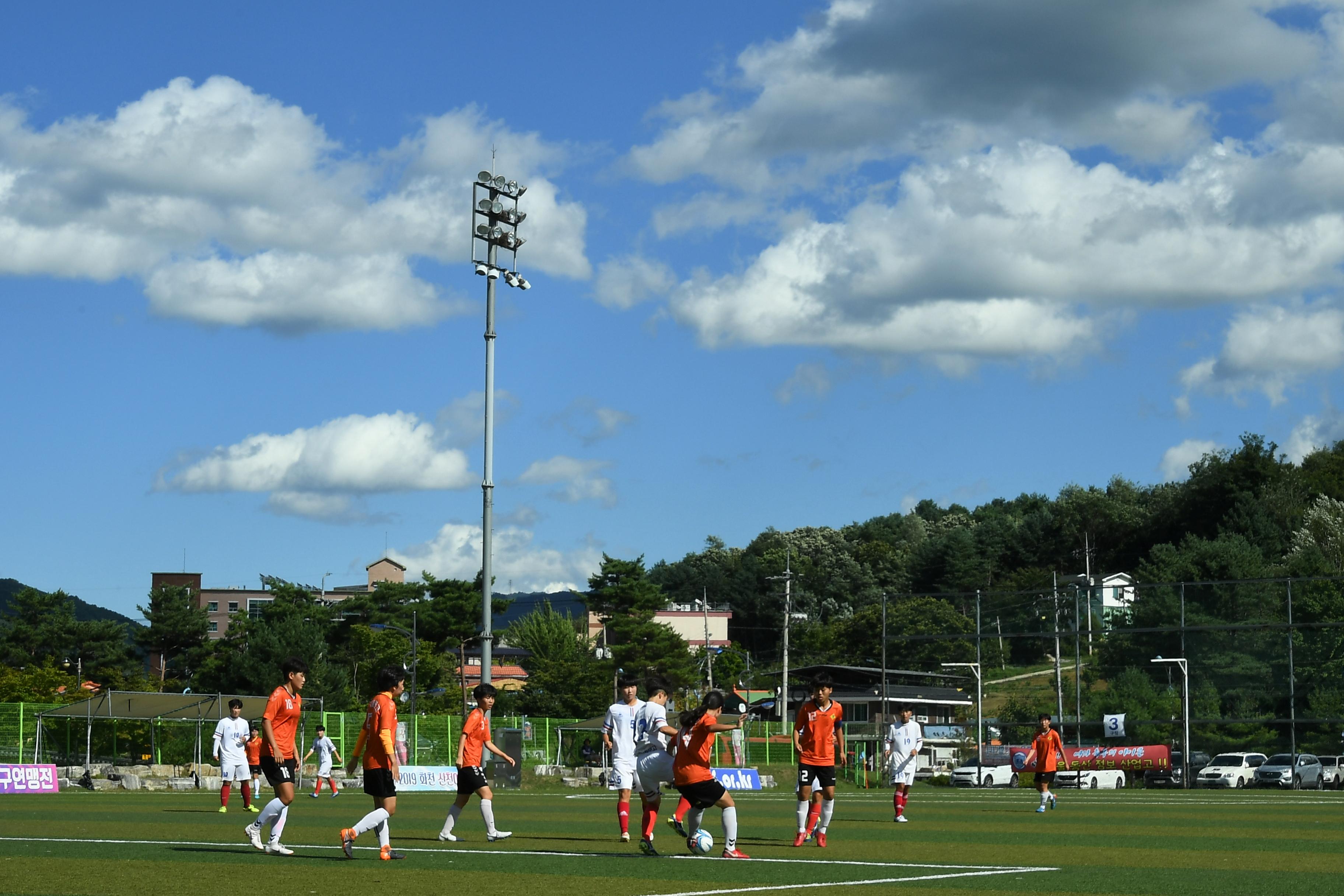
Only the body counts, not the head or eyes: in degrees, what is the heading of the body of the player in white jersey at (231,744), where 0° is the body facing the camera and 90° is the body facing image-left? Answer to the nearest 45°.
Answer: approximately 0°

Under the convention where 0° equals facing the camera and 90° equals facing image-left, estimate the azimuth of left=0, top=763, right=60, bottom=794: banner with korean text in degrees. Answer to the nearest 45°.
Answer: approximately 0°

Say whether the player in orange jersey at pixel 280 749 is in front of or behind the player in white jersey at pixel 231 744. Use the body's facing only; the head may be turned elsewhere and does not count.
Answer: in front

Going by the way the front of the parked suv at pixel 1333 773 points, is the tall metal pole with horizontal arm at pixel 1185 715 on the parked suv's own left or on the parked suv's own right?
on the parked suv's own right

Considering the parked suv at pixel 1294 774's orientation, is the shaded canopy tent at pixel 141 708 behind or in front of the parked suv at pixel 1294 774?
in front
